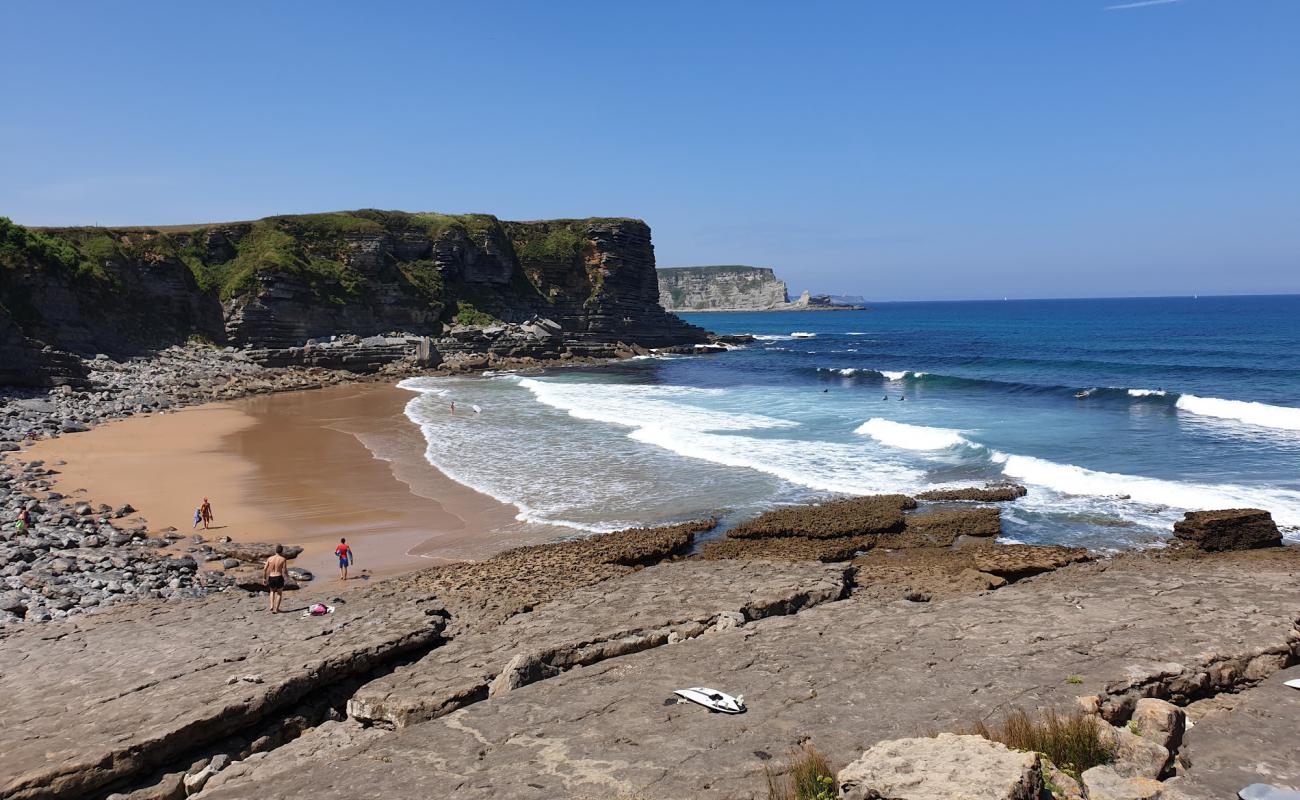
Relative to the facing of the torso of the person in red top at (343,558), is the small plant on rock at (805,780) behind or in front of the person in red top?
behind

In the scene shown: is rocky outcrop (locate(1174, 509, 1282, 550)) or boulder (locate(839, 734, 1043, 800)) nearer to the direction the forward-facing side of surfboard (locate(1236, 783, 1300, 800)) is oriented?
the boulder

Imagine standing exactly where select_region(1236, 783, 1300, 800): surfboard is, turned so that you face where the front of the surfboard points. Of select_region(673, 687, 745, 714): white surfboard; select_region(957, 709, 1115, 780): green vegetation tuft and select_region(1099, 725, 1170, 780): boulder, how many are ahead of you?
3

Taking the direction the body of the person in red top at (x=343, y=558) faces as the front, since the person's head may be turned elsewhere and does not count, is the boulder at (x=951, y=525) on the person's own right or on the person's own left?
on the person's own right

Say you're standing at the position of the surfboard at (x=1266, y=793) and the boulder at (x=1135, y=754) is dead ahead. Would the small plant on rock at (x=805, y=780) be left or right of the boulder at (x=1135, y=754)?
left

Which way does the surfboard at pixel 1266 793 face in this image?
to the viewer's left

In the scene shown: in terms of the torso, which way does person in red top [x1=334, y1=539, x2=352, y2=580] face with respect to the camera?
away from the camera

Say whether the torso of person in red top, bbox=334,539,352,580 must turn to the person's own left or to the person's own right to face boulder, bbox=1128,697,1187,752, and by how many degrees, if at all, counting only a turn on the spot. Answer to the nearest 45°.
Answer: approximately 135° to the person's own right
